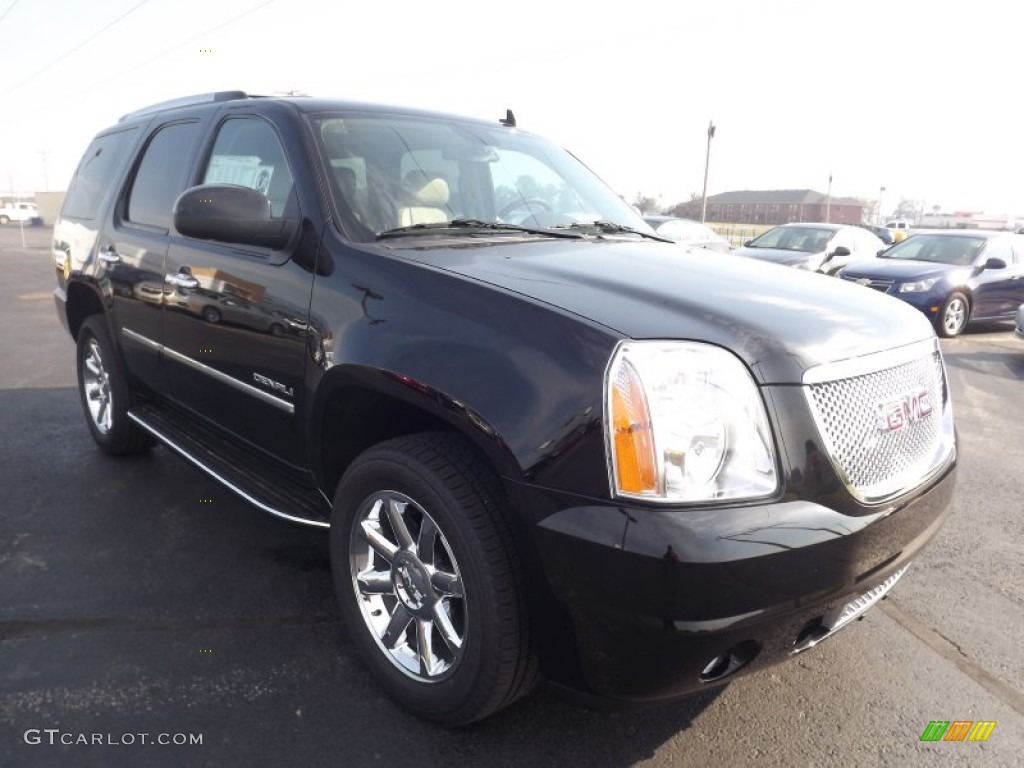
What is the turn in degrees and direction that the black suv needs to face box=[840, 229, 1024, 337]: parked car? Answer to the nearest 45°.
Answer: approximately 90° to its left

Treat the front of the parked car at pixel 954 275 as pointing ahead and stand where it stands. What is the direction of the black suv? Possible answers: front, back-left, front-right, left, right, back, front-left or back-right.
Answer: front-left

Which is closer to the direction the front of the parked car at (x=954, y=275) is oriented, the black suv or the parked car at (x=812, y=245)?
the black suv

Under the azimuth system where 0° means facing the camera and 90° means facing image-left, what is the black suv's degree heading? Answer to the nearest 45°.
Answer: approximately 315°

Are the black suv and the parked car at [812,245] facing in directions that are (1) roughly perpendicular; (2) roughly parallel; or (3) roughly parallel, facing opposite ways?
roughly perpendicular

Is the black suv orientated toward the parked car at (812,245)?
no

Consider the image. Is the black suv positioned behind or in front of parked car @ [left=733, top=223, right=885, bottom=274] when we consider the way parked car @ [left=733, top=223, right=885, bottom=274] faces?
in front

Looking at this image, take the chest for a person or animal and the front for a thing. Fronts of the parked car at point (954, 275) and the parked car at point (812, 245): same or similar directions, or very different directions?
same or similar directions

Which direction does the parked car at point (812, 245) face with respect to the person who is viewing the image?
facing the viewer and to the left of the viewer

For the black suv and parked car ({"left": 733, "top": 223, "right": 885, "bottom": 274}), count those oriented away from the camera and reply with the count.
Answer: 0

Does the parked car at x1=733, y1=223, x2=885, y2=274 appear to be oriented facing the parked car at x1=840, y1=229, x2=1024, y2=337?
no

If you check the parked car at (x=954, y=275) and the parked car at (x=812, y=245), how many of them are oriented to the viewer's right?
0

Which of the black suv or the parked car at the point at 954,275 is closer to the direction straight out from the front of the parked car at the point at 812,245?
the black suv

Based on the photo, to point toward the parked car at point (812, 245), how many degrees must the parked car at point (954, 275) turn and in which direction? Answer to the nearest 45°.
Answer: approximately 90° to its right

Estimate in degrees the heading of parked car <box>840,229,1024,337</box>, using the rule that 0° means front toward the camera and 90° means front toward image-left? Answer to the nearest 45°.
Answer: approximately 45°
